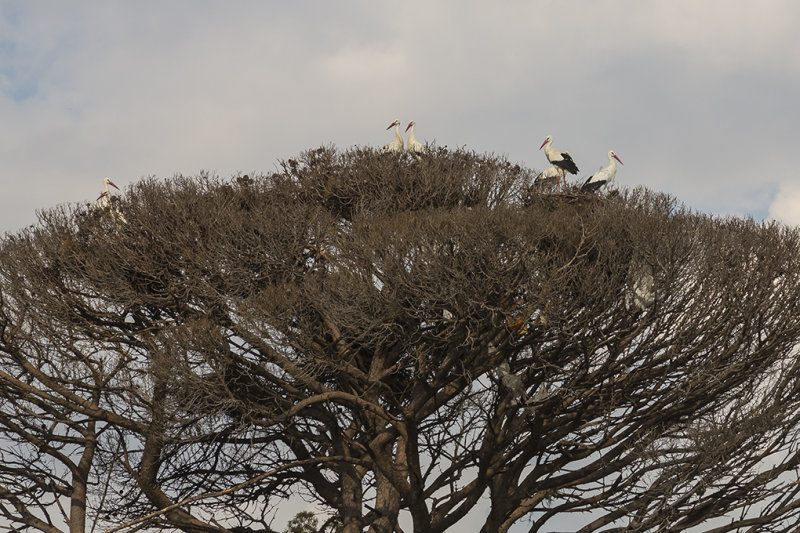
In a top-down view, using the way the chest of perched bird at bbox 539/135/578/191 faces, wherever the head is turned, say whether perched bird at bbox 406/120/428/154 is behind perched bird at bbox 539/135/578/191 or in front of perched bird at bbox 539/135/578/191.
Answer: in front

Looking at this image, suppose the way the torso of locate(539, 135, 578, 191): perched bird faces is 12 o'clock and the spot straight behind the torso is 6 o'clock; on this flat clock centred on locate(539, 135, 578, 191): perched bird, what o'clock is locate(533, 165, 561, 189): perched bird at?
locate(533, 165, 561, 189): perched bird is roughly at 1 o'clock from locate(539, 135, 578, 191): perched bird.

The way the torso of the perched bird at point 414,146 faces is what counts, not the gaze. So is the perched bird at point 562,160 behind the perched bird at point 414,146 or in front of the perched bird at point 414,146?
behind

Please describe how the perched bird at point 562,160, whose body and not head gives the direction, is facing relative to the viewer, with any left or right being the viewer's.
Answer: facing to the left of the viewer

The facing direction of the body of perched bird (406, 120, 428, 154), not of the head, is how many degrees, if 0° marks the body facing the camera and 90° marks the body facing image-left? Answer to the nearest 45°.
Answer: approximately 90°
